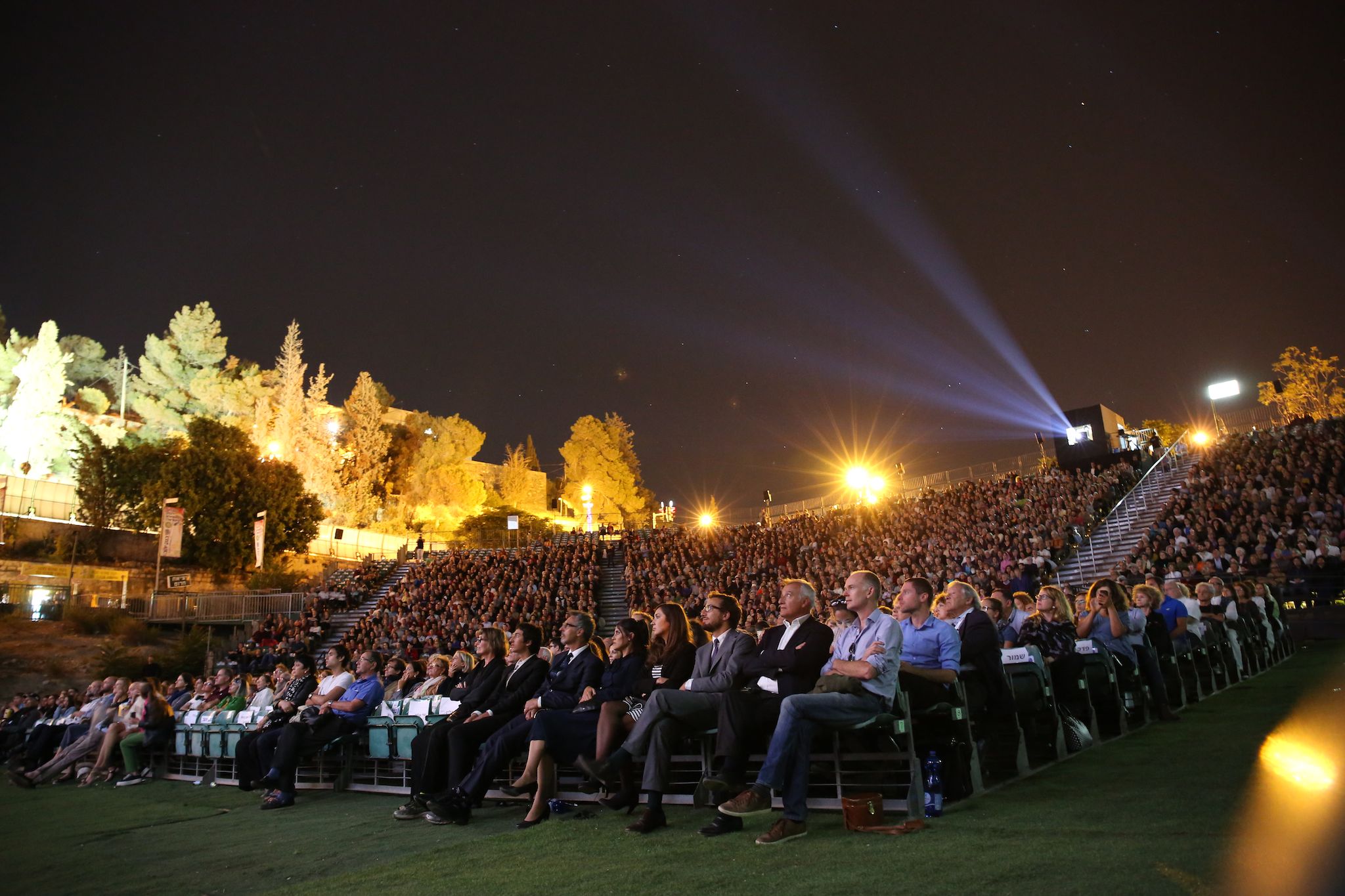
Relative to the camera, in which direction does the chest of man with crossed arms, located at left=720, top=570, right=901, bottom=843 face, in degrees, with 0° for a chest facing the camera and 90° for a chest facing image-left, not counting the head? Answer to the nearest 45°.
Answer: approximately 45°

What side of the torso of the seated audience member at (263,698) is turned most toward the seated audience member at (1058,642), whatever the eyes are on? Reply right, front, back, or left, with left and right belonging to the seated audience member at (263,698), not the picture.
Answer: left

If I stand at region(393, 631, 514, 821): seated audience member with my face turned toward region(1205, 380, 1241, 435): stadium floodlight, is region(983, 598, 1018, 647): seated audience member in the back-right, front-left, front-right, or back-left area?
front-right

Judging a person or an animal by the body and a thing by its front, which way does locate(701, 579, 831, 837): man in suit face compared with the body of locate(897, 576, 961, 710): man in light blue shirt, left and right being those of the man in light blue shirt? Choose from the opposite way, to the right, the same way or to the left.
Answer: the same way

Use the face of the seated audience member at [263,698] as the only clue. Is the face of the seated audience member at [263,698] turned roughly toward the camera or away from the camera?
toward the camera

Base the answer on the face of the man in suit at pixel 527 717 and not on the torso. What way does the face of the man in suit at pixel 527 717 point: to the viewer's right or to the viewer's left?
to the viewer's left

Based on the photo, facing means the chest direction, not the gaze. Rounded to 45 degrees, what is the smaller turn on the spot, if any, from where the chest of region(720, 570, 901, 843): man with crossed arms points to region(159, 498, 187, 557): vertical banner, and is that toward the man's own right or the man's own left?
approximately 90° to the man's own right

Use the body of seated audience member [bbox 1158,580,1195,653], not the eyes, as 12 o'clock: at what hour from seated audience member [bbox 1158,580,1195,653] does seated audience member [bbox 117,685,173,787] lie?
seated audience member [bbox 117,685,173,787] is roughly at 1 o'clock from seated audience member [bbox 1158,580,1195,653].

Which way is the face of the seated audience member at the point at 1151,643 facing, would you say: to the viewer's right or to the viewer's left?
to the viewer's left

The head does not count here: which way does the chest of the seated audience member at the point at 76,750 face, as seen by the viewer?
to the viewer's left

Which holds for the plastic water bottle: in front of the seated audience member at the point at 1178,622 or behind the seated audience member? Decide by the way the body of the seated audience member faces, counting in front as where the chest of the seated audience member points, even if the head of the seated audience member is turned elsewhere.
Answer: in front

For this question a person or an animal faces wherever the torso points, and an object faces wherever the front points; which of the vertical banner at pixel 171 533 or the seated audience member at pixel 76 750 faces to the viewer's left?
the seated audience member

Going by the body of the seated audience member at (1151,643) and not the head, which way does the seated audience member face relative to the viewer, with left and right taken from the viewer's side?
facing the viewer and to the left of the viewer
